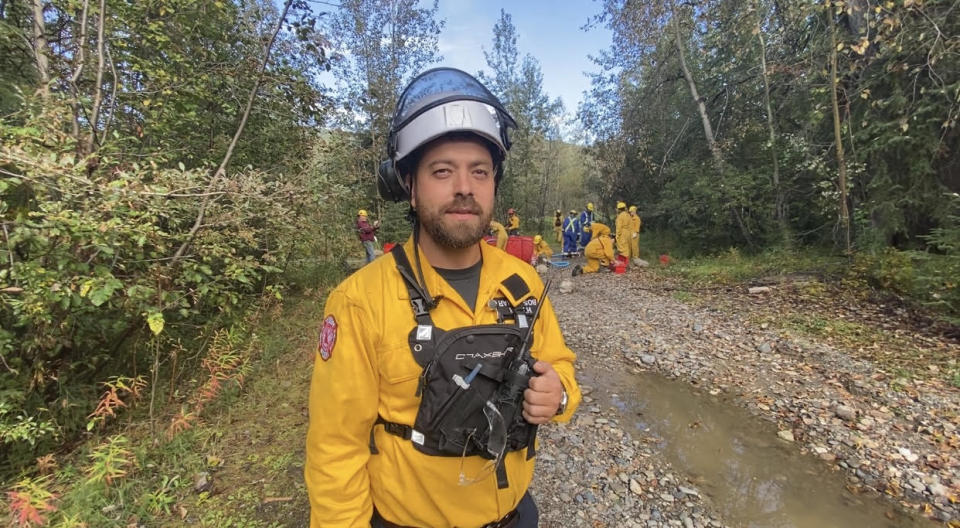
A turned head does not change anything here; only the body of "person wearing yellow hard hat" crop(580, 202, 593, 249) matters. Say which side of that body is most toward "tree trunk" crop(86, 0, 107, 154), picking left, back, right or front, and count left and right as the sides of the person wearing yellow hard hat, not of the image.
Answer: right

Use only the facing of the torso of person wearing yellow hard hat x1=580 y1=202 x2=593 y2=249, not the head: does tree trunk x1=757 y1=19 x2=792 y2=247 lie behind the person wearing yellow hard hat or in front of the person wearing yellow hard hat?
in front
